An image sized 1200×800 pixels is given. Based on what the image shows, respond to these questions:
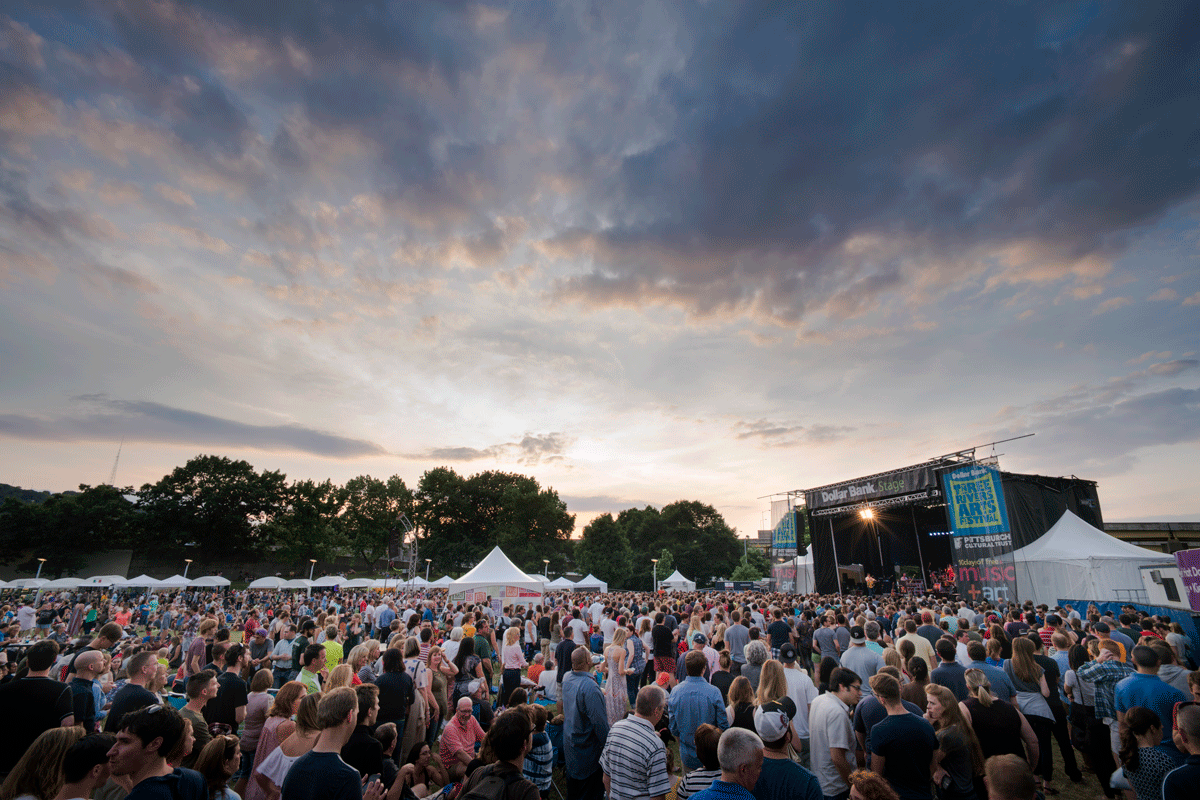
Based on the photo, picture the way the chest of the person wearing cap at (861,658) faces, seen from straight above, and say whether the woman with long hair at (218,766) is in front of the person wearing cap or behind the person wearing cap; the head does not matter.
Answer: behind

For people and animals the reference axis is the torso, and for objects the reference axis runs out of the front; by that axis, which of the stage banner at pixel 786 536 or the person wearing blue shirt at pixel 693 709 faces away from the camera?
the person wearing blue shirt

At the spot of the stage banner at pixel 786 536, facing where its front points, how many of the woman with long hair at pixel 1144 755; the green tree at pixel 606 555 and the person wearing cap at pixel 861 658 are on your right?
1

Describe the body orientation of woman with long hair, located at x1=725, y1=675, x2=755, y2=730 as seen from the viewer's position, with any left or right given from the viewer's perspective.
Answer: facing away from the viewer

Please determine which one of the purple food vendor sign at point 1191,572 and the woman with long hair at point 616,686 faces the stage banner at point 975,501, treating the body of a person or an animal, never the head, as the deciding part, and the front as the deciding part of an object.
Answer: the woman with long hair

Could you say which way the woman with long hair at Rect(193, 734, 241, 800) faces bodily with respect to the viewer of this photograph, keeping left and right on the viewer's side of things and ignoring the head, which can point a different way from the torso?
facing away from the viewer and to the right of the viewer

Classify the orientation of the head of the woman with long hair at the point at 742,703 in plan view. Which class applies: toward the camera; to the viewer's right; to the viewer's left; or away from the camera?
away from the camera

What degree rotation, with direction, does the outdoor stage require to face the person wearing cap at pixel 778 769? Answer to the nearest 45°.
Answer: approximately 45° to its left

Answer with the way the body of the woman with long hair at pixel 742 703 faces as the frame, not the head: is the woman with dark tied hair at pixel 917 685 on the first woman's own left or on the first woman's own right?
on the first woman's own right

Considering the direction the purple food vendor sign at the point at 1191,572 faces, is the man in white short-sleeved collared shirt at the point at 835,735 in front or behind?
in front

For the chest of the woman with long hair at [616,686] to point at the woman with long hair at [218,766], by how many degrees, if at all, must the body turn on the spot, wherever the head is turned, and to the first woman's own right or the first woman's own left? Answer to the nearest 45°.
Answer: approximately 180°

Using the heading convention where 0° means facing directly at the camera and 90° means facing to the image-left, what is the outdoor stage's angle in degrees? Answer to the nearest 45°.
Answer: approximately 45°

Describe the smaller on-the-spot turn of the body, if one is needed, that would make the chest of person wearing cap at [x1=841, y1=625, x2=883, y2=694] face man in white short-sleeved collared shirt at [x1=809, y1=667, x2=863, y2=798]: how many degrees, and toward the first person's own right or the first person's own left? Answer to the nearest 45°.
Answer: approximately 180°

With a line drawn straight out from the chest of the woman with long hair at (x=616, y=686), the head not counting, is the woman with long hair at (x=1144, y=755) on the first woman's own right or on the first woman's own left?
on the first woman's own right

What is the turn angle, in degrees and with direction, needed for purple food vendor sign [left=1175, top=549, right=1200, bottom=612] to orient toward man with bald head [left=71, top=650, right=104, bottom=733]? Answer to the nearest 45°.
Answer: approximately 45° to its left

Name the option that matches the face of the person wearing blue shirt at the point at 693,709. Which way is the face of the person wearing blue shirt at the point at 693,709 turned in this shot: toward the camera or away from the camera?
away from the camera

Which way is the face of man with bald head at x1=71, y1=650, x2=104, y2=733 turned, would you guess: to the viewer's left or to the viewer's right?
to the viewer's right

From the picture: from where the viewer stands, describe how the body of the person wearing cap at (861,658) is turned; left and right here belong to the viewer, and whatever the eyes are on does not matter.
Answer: facing away from the viewer
